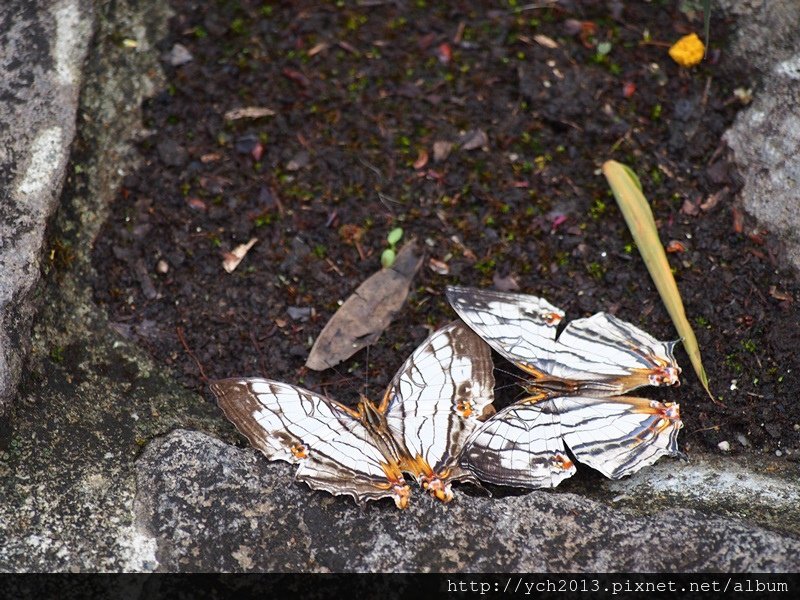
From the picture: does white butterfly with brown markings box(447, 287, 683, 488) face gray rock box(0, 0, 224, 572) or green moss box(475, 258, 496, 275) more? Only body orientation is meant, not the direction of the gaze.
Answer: the gray rock
